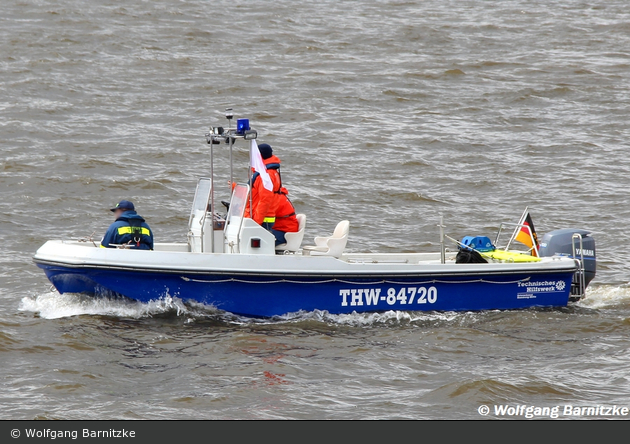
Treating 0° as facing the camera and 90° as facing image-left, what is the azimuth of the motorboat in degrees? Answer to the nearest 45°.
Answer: approximately 90°
